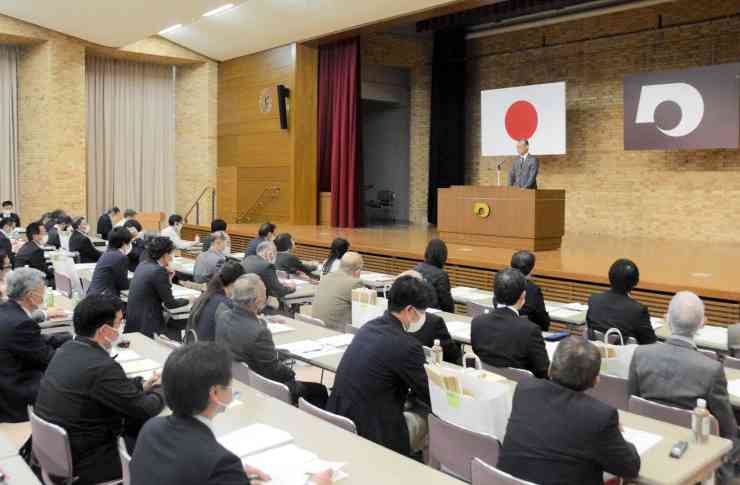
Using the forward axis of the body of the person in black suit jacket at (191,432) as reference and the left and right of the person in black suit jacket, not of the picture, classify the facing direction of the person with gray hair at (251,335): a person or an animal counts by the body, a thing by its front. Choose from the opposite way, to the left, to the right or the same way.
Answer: the same way

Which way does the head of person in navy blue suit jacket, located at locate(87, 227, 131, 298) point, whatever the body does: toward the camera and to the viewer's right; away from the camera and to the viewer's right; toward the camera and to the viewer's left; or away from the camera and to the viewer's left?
away from the camera and to the viewer's right

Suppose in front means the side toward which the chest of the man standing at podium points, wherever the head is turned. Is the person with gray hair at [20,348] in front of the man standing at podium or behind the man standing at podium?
in front

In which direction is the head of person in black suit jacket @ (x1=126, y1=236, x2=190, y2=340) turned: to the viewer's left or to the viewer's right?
to the viewer's right

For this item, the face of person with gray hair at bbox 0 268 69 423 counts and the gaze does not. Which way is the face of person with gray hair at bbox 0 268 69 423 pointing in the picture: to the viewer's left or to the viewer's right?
to the viewer's right

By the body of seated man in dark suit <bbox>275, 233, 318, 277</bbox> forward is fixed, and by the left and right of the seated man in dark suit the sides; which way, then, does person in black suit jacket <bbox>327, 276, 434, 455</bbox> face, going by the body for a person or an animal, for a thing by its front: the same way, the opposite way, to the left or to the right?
the same way

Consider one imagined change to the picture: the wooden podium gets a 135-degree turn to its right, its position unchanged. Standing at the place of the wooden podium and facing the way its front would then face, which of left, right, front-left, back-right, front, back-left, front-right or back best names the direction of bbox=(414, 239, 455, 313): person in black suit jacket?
back

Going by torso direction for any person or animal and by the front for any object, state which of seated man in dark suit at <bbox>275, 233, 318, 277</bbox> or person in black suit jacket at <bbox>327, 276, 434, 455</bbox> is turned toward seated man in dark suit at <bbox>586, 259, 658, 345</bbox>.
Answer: the person in black suit jacket

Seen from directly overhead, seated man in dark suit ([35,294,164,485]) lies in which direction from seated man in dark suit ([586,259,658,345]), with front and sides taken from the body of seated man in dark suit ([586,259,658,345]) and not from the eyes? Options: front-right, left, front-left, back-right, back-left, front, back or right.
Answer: back-left

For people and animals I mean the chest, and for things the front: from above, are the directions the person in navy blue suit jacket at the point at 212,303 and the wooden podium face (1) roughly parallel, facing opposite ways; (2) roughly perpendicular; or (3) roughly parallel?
roughly parallel, facing opposite ways

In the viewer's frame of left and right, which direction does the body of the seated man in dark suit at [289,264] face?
facing away from the viewer and to the right of the viewer

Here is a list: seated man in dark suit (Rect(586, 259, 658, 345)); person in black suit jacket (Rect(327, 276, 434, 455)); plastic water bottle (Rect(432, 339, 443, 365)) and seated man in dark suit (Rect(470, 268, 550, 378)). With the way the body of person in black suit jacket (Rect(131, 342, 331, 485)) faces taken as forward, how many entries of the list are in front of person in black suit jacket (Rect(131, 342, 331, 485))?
4

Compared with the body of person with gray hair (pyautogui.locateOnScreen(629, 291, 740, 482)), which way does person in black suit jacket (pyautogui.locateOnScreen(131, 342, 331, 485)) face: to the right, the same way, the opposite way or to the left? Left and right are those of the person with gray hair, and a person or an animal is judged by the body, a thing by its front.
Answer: the same way

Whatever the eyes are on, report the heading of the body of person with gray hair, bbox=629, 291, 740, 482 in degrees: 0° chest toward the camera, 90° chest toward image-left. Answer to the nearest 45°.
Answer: approximately 180°

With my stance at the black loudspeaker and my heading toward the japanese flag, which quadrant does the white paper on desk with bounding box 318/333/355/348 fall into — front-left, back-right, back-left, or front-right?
front-right

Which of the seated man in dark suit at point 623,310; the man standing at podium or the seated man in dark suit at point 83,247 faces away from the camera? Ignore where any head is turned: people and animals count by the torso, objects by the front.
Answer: the seated man in dark suit at point 623,310

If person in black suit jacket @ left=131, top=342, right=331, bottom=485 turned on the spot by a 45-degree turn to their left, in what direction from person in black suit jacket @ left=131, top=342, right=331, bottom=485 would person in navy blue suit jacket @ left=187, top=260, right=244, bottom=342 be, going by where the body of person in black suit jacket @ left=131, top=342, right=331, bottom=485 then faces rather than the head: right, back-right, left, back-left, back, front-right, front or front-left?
front

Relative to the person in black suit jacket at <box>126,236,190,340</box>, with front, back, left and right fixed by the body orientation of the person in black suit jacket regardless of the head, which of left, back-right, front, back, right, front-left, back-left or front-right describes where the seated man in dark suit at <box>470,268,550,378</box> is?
right

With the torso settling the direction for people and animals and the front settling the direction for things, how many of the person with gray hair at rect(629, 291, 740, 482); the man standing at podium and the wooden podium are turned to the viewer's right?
0

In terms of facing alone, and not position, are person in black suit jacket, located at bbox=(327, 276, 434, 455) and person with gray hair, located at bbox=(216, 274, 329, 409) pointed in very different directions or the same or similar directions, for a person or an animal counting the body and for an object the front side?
same or similar directions

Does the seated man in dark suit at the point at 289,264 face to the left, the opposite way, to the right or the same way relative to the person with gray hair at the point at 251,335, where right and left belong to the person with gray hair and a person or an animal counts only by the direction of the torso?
the same way

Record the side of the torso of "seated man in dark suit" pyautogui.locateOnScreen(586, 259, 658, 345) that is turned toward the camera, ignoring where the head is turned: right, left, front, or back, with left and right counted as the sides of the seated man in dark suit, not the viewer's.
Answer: back
